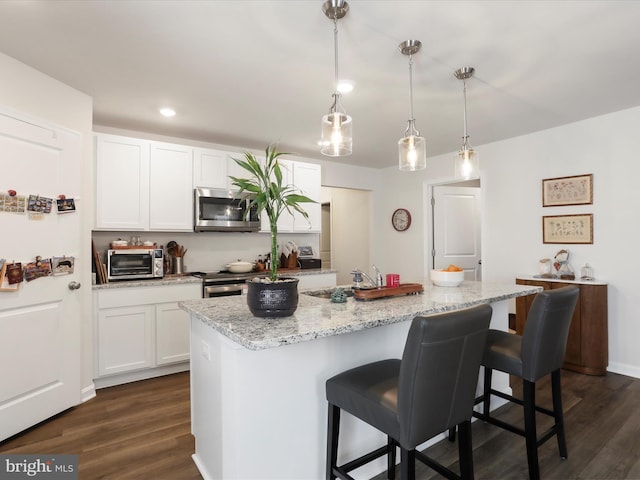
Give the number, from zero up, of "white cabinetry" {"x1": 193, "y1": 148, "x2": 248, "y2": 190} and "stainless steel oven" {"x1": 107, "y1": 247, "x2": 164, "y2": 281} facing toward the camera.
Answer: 2

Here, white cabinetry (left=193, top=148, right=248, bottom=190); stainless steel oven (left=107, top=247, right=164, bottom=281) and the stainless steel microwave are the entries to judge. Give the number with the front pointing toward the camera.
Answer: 3

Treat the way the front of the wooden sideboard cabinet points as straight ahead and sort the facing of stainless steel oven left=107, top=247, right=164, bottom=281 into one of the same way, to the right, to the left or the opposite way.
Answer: to the left

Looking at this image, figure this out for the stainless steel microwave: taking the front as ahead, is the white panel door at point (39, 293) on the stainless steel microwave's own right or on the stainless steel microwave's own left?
on the stainless steel microwave's own right

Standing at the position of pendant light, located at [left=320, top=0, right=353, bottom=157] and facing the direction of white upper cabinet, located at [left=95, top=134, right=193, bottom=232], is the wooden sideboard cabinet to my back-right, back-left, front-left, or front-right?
back-right

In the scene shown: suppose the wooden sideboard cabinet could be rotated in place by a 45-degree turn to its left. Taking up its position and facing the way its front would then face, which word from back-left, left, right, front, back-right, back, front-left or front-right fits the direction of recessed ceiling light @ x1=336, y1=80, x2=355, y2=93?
front-right

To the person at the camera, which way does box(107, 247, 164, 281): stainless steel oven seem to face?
facing the viewer

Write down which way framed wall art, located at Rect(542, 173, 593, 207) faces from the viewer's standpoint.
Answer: facing the viewer and to the left of the viewer

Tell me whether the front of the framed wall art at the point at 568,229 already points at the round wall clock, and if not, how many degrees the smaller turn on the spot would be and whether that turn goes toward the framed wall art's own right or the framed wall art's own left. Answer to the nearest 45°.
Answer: approximately 45° to the framed wall art's own right

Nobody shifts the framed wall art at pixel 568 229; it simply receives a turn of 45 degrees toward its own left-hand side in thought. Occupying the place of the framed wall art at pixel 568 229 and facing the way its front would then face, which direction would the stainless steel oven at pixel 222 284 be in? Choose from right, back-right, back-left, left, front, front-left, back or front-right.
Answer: front-right
